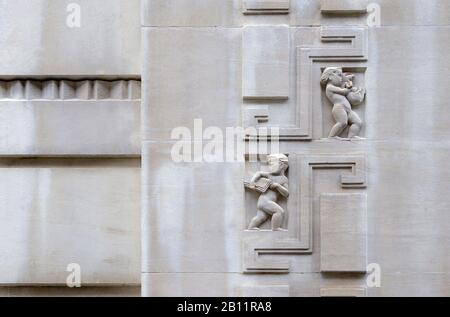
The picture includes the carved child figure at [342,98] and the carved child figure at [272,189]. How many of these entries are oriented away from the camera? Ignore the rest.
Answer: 0

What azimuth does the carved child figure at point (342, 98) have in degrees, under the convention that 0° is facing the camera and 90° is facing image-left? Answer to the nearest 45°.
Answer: approximately 315°

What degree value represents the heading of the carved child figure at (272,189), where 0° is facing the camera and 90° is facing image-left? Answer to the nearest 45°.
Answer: approximately 45°
